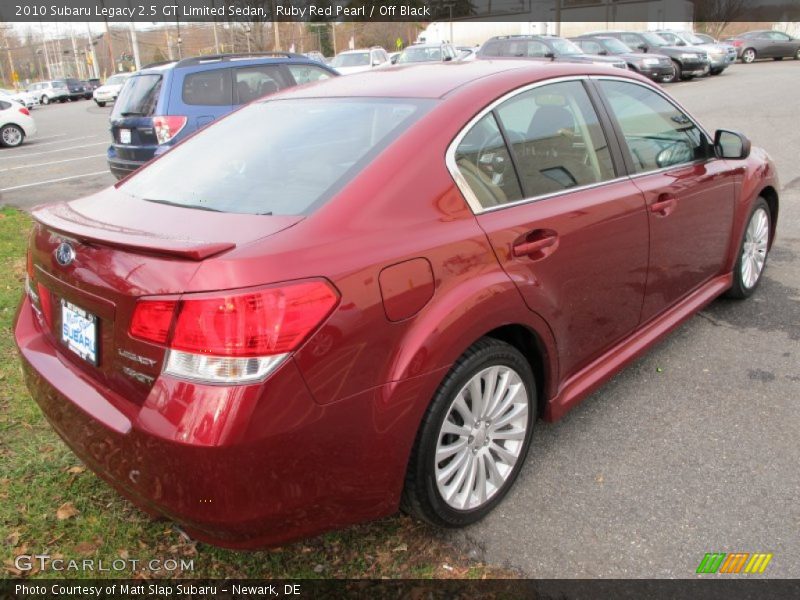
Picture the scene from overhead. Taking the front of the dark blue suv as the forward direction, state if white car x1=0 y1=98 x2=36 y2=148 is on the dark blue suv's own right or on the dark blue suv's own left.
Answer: on the dark blue suv's own left

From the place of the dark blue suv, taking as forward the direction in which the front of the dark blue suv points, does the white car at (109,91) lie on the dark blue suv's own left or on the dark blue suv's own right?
on the dark blue suv's own left

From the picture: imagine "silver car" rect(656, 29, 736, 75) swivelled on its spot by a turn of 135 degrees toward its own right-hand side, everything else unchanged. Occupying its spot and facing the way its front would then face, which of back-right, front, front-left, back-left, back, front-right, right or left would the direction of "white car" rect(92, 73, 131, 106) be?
front

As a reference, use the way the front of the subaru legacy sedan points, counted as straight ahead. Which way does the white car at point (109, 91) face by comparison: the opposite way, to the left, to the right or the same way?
the opposite way

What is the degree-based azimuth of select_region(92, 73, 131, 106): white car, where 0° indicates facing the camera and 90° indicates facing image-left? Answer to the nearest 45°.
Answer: approximately 45°

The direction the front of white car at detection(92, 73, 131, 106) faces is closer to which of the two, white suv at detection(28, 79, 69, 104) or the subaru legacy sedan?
the subaru legacy sedan

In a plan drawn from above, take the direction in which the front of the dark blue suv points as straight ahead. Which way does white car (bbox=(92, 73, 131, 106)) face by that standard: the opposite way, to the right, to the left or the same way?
the opposite way

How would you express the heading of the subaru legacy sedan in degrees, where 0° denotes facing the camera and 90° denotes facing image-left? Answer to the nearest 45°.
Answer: approximately 225°

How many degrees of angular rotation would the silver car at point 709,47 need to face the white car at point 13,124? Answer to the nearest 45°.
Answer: approximately 90° to its right

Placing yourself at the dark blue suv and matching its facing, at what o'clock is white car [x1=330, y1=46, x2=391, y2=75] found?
The white car is roughly at 11 o'clock from the dark blue suv.

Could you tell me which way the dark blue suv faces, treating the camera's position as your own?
facing away from the viewer and to the right of the viewer
